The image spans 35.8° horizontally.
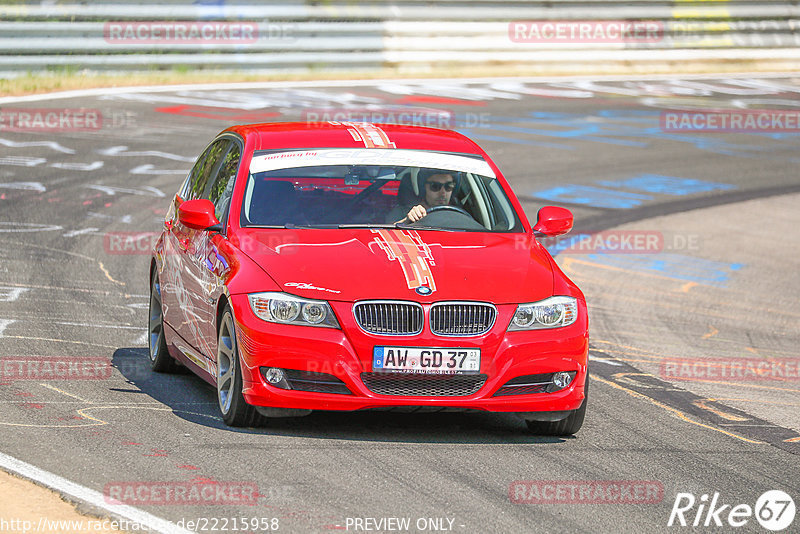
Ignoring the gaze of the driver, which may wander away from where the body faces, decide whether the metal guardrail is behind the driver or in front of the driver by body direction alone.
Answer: behind

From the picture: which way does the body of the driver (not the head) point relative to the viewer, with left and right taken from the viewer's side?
facing the viewer

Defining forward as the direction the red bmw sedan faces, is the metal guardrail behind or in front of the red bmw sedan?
behind
